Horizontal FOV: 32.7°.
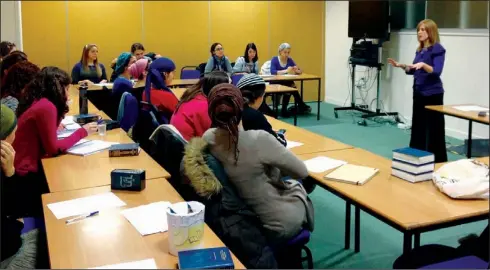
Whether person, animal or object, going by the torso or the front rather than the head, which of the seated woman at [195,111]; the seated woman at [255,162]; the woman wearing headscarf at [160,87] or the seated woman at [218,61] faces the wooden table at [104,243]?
the seated woman at [218,61]

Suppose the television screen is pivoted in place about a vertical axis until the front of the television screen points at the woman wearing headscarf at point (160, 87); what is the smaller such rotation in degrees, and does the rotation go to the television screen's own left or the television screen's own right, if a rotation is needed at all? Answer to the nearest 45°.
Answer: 0° — it already faces them

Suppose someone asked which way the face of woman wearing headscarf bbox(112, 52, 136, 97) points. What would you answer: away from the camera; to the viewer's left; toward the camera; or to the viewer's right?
to the viewer's right

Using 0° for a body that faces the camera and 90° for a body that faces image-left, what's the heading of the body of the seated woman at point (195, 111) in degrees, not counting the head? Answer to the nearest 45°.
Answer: approximately 225°

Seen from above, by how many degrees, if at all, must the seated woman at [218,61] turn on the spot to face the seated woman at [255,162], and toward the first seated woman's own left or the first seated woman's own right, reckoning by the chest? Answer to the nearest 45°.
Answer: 0° — they already face them

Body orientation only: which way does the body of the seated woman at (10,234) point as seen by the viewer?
to the viewer's right

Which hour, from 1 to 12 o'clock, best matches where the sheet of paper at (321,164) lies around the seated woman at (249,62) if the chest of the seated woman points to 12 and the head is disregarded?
The sheet of paper is roughly at 12 o'clock from the seated woman.

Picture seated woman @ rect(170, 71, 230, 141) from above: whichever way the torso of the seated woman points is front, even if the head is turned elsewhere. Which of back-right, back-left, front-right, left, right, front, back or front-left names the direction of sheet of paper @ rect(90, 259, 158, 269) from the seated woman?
back-right

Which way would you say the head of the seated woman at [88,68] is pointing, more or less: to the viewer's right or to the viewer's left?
to the viewer's right

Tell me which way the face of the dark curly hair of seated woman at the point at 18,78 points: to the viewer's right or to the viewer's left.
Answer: to the viewer's right

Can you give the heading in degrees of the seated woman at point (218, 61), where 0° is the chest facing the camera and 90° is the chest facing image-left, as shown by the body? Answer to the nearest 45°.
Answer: approximately 0°

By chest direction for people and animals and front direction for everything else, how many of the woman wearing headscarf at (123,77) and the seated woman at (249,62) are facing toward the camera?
1
